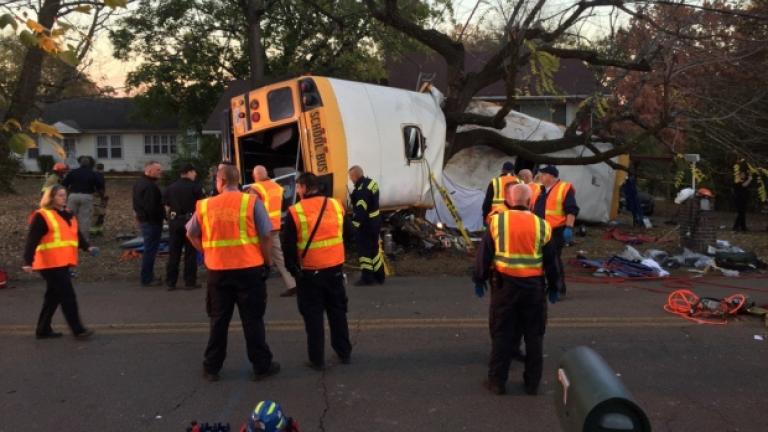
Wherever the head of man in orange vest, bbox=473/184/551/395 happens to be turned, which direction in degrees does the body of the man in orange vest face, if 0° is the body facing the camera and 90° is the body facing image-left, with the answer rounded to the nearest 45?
approximately 180°

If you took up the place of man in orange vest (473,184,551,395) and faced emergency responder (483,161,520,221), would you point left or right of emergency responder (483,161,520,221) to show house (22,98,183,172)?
left

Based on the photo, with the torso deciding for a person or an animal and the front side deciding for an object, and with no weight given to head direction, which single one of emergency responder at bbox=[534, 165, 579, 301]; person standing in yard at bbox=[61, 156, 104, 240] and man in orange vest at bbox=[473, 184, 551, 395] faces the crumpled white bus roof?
the man in orange vest

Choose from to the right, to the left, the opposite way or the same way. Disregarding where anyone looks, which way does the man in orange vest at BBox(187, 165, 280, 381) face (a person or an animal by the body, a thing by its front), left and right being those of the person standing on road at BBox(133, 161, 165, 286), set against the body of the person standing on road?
to the left

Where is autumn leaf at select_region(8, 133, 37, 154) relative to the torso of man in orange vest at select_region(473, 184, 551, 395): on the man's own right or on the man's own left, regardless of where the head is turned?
on the man's own left

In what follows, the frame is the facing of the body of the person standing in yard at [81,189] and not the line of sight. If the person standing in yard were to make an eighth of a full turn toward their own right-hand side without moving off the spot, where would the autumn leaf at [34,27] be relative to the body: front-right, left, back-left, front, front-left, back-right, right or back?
back-right

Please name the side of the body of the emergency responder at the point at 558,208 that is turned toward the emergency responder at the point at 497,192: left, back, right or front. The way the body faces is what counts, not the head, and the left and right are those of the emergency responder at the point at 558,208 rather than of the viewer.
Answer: right

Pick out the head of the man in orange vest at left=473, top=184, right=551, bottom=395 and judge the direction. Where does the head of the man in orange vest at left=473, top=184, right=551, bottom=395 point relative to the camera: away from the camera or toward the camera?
away from the camera

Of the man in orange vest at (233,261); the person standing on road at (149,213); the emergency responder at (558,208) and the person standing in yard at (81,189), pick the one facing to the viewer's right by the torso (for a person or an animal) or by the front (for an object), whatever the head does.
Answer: the person standing on road at (149,213)

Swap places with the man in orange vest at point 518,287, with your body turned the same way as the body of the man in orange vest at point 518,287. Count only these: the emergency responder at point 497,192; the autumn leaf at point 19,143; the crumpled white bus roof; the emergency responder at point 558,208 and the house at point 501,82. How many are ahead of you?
4

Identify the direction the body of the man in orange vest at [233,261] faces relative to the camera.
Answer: away from the camera

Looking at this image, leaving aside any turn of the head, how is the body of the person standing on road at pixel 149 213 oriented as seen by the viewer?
to the viewer's right

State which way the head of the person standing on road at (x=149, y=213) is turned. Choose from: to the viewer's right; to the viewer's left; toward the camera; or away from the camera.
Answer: to the viewer's right

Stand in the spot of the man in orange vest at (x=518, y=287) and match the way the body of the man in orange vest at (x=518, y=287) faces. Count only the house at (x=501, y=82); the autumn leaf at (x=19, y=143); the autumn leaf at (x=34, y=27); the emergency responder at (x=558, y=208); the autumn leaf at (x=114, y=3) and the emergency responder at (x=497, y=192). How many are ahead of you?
3
